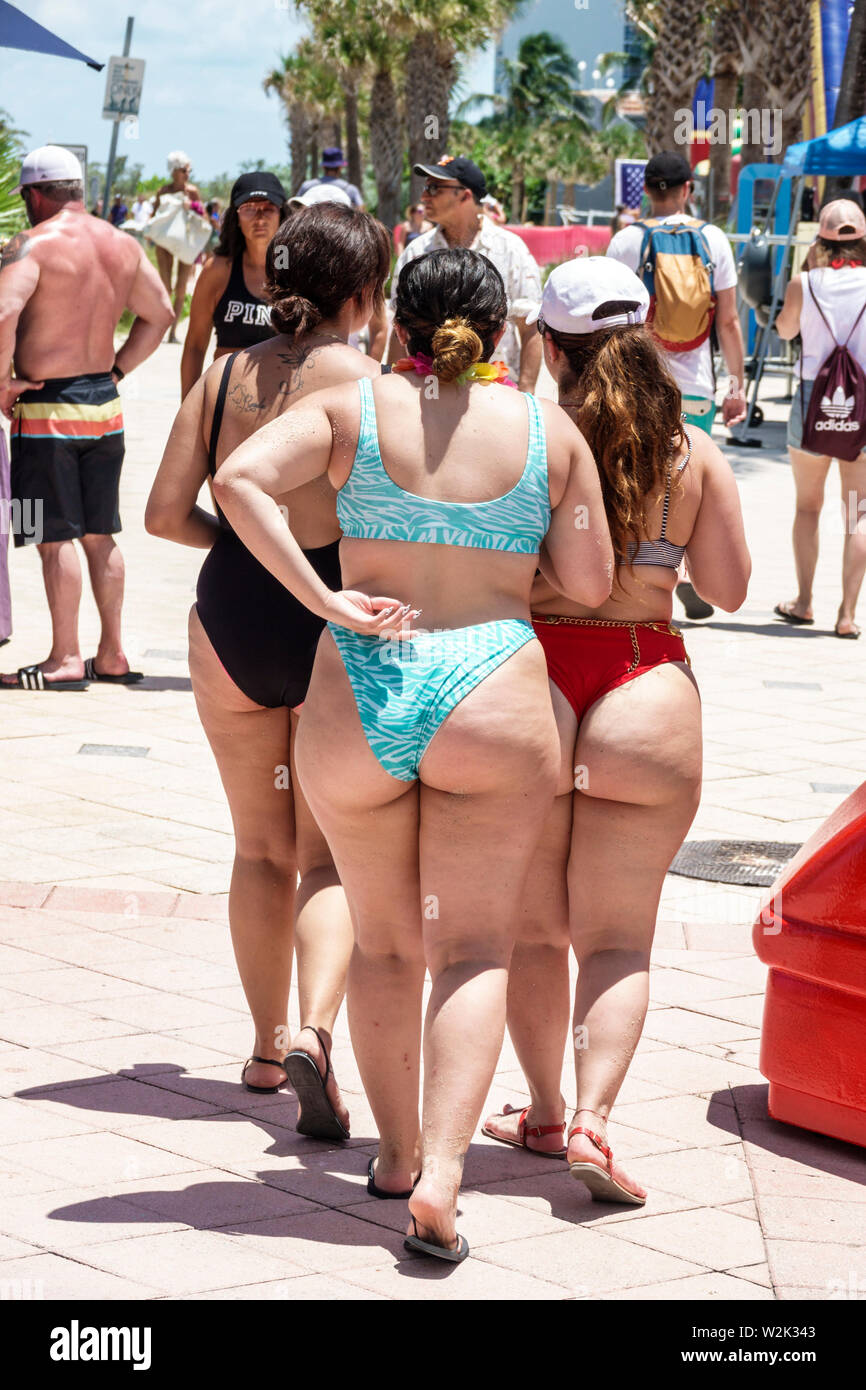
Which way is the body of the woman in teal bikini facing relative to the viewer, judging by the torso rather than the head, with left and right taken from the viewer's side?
facing away from the viewer

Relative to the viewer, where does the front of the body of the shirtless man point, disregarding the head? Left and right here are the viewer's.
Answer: facing away from the viewer and to the left of the viewer

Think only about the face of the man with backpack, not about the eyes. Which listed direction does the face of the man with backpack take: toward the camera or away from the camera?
away from the camera

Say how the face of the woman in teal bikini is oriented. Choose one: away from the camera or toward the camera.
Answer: away from the camera

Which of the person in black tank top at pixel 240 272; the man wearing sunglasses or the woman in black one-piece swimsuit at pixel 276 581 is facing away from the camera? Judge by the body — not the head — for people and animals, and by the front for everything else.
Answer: the woman in black one-piece swimsuit at pixel 276 581

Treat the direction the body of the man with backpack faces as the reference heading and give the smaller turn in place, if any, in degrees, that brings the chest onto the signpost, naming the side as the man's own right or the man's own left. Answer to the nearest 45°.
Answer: approximately 45° to the man's own left

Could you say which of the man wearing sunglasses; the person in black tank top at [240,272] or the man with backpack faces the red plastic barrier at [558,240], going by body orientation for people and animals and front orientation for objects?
the man with backpack

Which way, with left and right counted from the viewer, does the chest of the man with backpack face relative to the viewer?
facing away from the viewer
